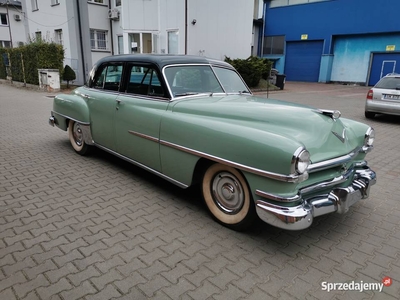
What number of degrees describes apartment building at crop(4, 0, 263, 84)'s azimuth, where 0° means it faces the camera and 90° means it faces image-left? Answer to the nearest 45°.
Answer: approximately 0°

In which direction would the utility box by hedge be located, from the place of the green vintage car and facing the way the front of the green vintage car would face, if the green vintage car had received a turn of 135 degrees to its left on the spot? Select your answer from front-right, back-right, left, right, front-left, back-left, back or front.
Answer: front-left

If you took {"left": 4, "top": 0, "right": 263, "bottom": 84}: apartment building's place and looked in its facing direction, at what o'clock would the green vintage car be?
The green vintage car is roughly at 12 o'clock from the apartment building.

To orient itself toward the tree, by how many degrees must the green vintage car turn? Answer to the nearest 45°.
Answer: approximately 180°

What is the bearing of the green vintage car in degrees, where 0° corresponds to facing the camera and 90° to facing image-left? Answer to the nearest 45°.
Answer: approximately 315°

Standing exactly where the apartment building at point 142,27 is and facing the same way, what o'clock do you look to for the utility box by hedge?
The utility box by hedge is roughly at 2 o'clock from the apartment building.

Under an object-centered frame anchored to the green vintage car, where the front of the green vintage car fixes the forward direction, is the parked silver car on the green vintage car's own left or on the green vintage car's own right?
on the green vintage car's own left

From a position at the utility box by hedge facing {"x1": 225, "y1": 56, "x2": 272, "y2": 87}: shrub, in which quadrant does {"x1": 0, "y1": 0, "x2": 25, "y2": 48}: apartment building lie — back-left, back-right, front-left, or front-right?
back-left

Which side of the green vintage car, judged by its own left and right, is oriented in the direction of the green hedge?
back

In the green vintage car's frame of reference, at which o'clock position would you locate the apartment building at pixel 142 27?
The apartment building is roughly at 7 o'clock from the green vintage car.
